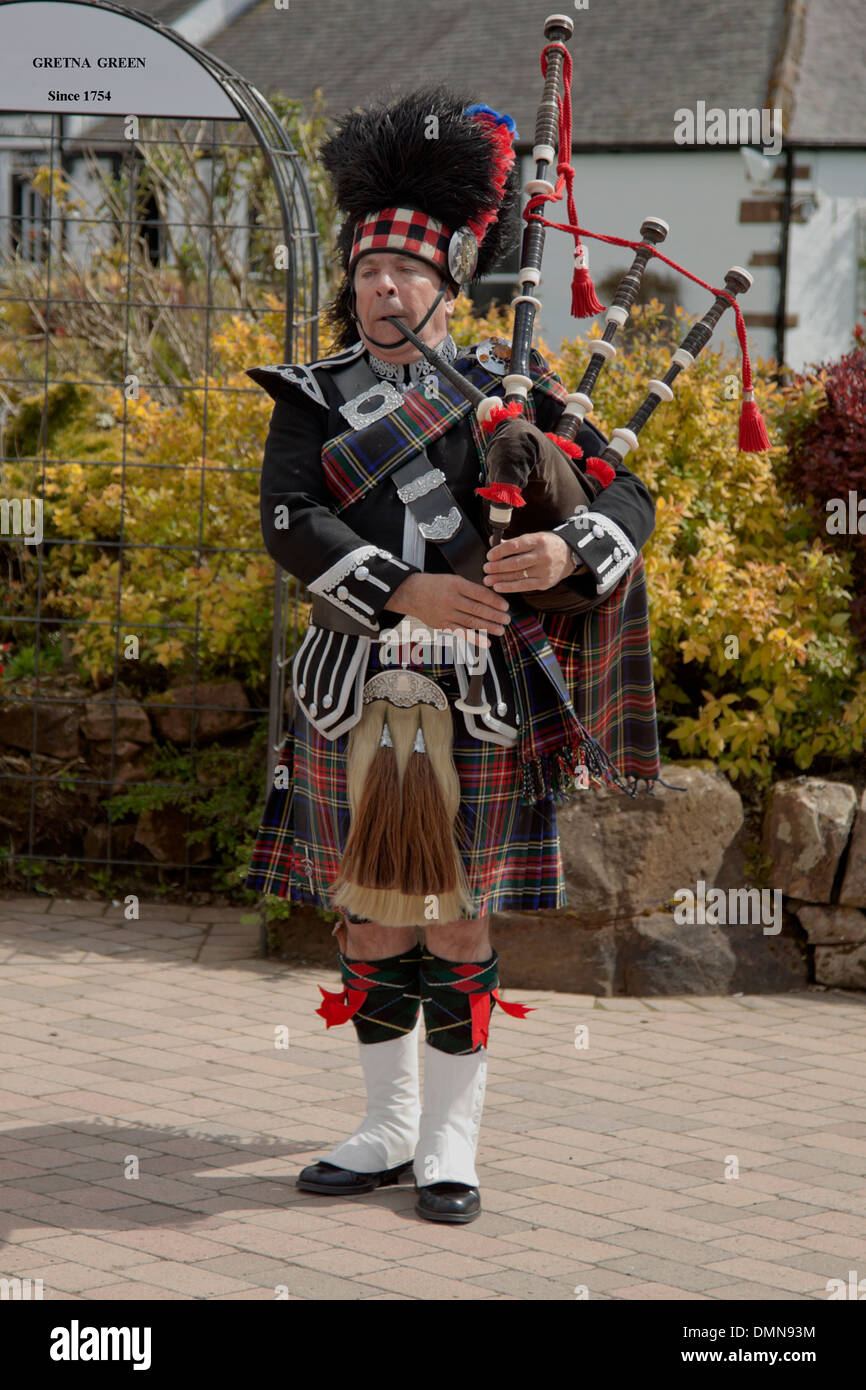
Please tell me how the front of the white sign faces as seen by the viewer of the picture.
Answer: facing the viewer

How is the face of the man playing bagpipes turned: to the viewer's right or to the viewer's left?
to the viewer's left

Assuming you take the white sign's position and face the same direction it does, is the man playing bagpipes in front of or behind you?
in front
